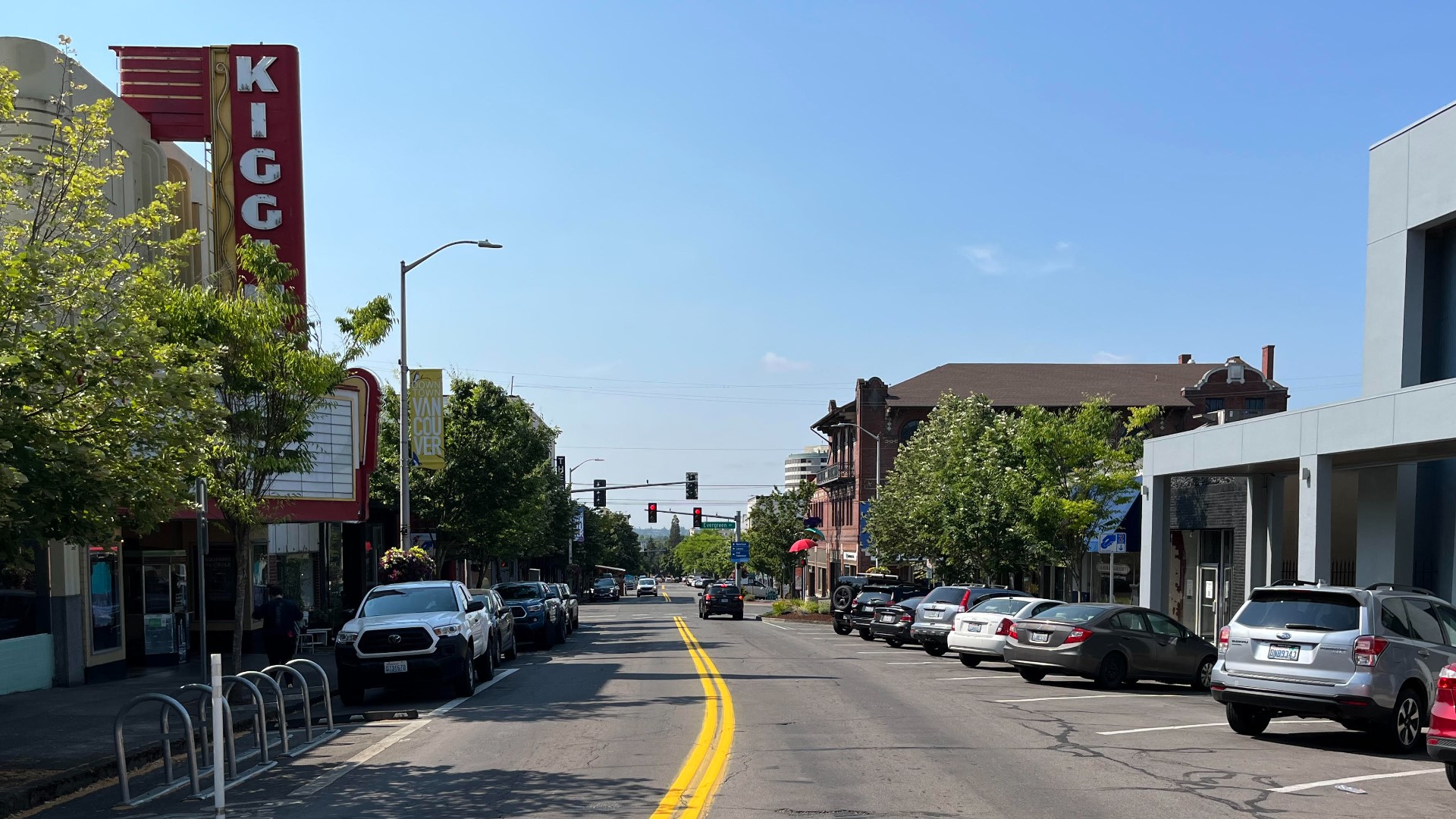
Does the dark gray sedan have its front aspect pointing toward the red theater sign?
no

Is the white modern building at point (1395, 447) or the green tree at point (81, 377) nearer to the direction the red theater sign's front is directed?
the green tree

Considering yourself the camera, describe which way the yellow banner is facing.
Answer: facing the viewer

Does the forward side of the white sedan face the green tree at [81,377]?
no

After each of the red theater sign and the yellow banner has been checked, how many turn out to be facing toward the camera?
2

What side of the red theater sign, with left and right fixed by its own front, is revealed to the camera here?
front

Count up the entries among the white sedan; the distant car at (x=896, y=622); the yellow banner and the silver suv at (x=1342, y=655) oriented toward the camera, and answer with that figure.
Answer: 1

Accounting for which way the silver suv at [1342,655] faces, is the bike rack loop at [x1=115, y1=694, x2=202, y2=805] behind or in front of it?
behind

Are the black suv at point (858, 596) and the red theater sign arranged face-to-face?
no

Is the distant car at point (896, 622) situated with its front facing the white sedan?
no

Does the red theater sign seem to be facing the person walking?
yes

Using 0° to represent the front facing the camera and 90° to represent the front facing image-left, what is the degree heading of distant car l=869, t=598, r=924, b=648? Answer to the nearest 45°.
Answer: approximately 225°

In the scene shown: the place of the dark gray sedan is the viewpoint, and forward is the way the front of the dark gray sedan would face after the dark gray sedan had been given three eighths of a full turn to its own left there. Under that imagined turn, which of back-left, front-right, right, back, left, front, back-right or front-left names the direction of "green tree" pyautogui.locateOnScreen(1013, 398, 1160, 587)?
right

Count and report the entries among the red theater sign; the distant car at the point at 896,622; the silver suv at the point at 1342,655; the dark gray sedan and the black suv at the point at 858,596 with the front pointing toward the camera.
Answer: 1

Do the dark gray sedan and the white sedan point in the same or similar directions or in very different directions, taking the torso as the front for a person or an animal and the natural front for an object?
same or similar directions

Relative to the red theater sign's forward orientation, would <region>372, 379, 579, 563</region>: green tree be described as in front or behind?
behind

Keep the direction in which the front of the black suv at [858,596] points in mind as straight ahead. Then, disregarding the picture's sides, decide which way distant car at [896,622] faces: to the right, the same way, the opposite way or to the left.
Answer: the same way

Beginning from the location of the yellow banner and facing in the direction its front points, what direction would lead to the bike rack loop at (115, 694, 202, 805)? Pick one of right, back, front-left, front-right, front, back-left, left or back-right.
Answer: front

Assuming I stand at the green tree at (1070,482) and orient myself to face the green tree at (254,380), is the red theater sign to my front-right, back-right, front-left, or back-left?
front-right

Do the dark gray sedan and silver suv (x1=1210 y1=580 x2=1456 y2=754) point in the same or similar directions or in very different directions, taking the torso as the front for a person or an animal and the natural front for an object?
same or similar directions

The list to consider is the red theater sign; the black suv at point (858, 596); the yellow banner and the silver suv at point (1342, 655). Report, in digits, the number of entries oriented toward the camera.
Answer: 2

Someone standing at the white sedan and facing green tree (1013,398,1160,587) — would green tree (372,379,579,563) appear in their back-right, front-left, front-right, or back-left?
front-left
